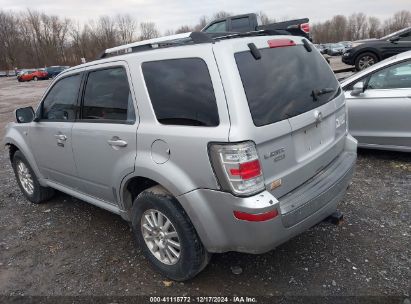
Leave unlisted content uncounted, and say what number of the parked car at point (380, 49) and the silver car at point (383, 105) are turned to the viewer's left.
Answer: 2

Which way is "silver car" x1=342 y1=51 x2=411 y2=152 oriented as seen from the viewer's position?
to the viewer's left

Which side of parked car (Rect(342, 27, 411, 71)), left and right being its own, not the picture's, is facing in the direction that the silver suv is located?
left

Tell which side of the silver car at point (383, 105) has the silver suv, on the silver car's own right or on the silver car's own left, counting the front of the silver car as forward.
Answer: on the silver car's own left

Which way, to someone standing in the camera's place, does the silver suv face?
facing away from the viewer and to the left of the viewer

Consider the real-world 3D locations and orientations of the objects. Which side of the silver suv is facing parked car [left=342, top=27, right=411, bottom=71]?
right

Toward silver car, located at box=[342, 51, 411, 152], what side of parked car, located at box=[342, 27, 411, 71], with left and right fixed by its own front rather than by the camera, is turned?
left

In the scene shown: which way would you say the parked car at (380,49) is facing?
to the viewer's left
